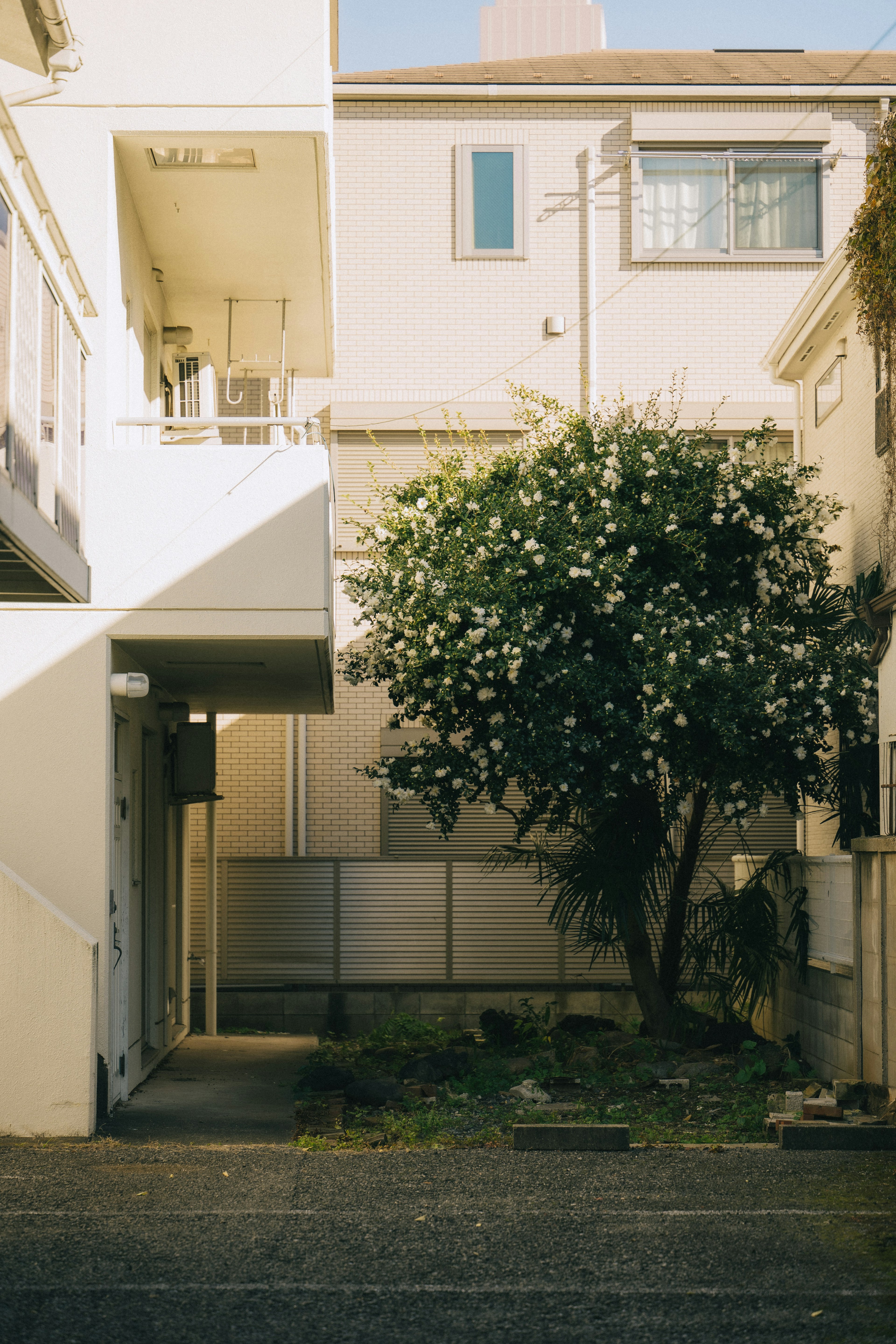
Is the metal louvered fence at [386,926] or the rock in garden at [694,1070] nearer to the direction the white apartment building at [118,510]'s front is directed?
the rock in garden

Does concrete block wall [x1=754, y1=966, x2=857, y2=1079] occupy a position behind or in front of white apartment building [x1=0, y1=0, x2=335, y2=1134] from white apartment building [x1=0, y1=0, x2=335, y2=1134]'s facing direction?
in front

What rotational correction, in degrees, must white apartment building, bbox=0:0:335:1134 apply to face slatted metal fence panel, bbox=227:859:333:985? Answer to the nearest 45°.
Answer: approximately 90° to its left

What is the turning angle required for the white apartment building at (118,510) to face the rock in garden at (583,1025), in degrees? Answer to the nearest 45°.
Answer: approximately 45° to its left

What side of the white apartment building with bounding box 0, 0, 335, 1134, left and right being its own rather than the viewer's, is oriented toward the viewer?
right

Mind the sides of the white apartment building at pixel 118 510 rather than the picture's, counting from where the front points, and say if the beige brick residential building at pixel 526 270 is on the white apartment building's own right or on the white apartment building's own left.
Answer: on the white apartment building's own left

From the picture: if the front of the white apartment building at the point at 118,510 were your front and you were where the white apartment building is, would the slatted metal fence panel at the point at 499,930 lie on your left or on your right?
on your left
